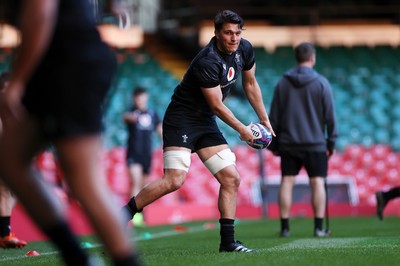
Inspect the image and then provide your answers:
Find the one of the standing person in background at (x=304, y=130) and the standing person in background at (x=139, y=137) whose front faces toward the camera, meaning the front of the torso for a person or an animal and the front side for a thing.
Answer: the standing person in background at (x=139, y=137)

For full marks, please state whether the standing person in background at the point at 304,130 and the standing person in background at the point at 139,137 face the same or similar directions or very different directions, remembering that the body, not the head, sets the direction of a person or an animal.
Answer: very different directions

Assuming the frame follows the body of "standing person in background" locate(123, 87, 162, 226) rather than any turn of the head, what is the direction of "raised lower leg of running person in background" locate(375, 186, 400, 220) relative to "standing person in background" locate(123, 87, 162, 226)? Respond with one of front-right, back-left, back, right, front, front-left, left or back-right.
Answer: front-left

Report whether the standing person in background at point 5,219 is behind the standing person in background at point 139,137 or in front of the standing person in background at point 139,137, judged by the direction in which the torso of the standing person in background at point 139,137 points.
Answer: in front

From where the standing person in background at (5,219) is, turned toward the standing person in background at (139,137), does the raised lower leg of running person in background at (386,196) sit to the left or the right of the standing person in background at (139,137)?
right

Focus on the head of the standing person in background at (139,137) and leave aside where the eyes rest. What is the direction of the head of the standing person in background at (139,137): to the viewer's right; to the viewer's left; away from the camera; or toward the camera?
toward the camera

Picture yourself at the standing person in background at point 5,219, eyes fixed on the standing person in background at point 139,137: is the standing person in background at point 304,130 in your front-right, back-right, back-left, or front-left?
front-right

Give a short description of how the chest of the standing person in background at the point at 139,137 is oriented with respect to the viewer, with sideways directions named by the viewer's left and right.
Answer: facing the viewer

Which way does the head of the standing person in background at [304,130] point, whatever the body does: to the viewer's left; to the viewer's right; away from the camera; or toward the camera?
away from the camera

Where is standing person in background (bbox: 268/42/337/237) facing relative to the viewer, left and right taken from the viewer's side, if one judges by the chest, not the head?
facing away from the viewer
